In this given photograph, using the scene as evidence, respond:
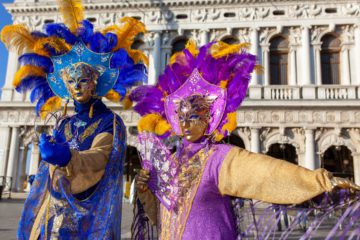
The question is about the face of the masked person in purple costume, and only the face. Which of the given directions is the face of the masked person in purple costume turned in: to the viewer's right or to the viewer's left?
to the viewer's left

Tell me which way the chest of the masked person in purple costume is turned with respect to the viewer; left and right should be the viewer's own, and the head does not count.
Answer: facing the viewer and to the left of the viewer
